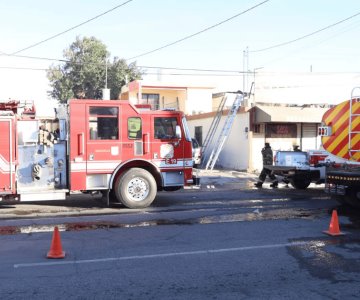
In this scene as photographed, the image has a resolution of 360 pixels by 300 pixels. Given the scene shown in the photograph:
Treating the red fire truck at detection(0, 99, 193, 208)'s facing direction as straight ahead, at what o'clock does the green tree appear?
The green tree is roughly at 9 o'clock from the red fire truck.

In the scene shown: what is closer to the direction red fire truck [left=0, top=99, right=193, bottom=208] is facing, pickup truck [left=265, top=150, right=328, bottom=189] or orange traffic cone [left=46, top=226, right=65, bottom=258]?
the pickup truck

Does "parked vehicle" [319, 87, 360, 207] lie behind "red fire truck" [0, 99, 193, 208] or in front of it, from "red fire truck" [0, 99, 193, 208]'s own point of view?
in front

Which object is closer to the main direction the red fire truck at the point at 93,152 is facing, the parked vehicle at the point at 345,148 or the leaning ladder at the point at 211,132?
the parked vehicle

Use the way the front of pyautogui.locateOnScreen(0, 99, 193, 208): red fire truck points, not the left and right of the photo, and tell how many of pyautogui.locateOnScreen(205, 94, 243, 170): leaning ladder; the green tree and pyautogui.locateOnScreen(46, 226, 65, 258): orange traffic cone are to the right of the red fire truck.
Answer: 1

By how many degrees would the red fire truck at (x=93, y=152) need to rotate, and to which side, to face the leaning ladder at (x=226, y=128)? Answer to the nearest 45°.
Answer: approximately 45° to its left

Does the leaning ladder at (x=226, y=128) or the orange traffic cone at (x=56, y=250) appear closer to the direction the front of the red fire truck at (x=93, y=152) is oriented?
the leaning ladder

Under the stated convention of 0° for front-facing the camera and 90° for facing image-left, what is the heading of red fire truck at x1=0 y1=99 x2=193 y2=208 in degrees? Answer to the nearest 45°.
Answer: approximately 270°

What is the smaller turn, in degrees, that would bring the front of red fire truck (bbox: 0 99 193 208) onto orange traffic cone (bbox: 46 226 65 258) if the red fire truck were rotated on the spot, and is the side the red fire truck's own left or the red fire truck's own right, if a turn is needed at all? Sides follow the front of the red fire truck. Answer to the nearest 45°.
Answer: approximately 90° to the red fire truck's own right

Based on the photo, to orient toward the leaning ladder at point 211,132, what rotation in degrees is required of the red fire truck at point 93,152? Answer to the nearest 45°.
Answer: approximately 45° to its left

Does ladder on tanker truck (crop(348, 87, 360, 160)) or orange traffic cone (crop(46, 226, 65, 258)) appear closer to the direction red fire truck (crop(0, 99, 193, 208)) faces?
the ladder on tanker truck
